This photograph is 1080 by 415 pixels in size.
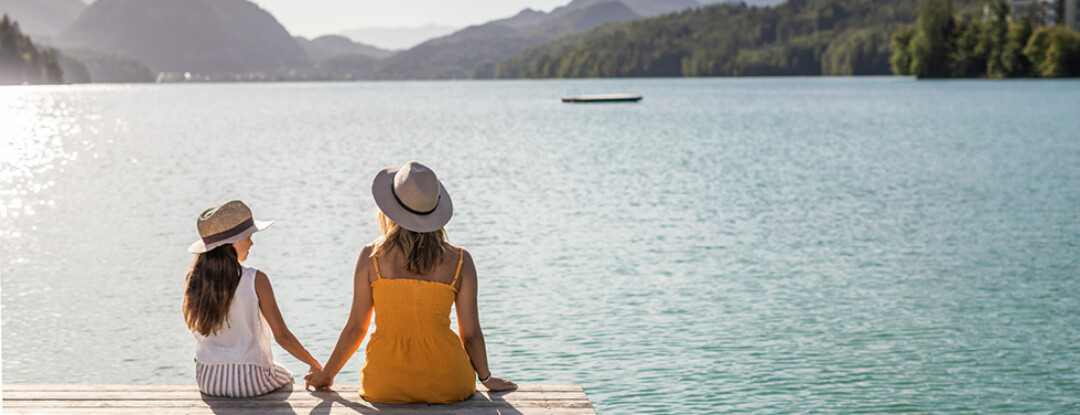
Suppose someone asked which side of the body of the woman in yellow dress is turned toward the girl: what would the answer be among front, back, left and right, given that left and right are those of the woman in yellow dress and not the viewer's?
left

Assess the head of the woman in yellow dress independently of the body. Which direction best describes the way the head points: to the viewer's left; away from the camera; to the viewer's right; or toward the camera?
away from the camera

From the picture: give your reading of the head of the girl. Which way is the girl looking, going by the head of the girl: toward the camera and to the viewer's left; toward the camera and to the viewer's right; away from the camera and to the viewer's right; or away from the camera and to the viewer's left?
away from the camera and to the viewer's right

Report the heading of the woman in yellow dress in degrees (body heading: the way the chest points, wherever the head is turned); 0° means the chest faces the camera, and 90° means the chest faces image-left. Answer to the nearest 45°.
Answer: approximately 180°
